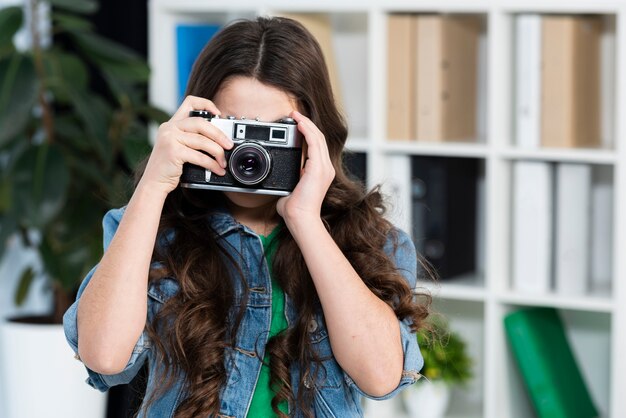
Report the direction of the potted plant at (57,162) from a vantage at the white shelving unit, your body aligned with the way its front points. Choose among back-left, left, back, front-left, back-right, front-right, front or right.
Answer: right

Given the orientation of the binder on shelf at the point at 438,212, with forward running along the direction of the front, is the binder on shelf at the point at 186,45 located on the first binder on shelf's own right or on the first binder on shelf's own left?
on the first binder on shelf's own right

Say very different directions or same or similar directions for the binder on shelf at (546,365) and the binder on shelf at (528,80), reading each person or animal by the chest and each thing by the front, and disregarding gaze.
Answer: same or similar directions

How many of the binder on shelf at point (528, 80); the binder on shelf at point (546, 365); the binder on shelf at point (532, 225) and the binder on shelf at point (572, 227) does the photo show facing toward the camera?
4

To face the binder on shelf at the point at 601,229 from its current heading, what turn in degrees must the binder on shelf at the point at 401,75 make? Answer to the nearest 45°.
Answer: approximately 90° to its left

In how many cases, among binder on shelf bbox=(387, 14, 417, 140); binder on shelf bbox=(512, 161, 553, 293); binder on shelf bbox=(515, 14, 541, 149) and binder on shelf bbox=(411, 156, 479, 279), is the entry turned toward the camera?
4

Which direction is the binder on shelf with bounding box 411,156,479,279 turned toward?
toward the camera

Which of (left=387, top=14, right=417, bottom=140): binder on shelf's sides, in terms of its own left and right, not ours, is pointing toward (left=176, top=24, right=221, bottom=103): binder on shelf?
right

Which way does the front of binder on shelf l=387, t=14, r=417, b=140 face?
toward the camera

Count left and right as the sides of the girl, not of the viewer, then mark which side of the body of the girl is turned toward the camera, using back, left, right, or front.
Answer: front
